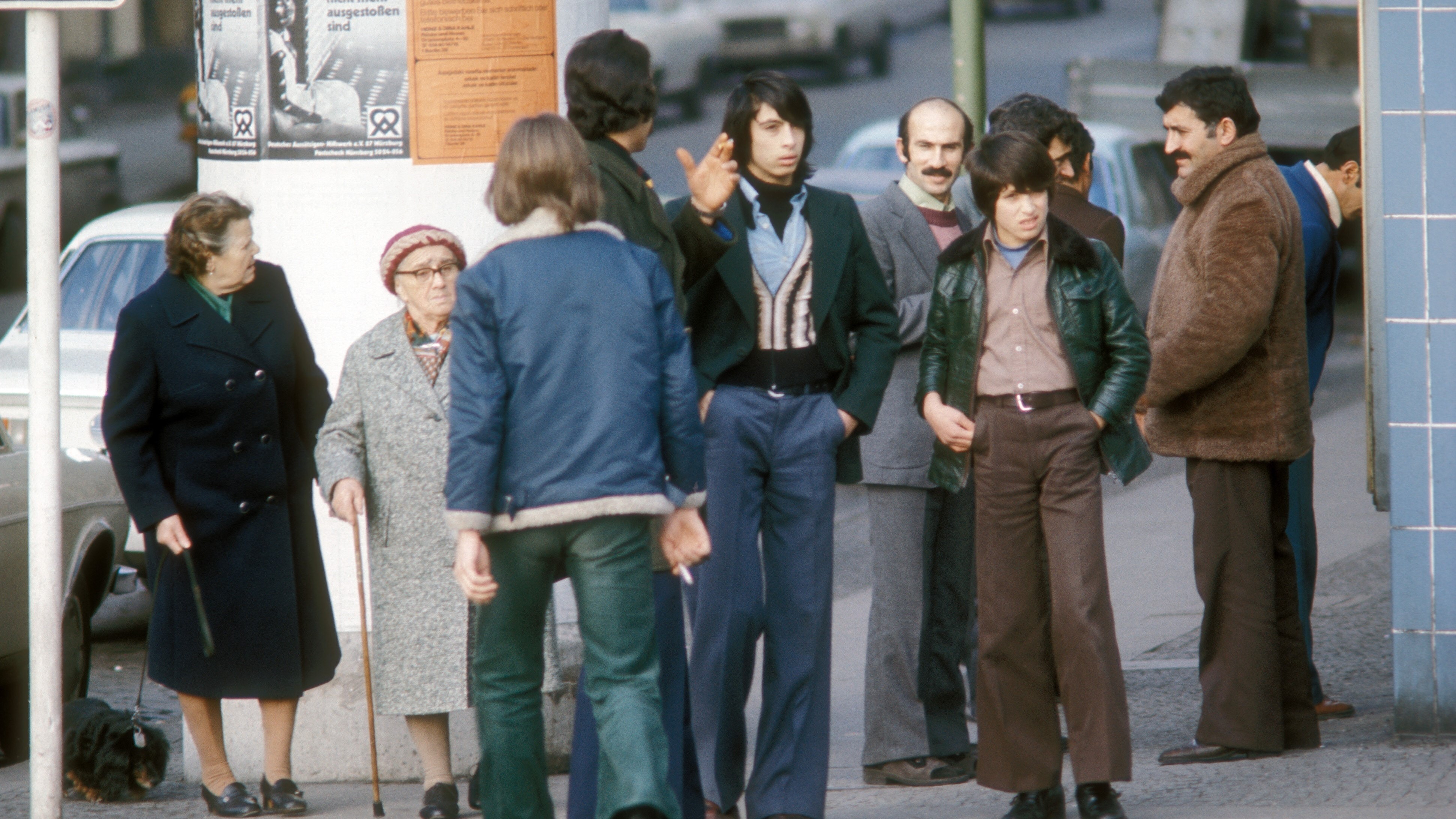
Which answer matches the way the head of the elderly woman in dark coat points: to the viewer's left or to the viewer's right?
to the viewer's right

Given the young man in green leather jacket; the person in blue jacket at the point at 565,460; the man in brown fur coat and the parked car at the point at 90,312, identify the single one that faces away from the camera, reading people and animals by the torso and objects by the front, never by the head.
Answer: the person in blue jacket

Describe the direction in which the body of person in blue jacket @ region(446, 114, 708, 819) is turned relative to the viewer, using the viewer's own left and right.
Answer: facing away from the viewer

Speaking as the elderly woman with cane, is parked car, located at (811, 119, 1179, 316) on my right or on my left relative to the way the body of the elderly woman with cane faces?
on my left

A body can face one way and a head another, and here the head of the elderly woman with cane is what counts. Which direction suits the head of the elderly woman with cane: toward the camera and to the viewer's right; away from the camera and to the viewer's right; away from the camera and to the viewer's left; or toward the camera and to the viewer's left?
toward the camera and to the viewer's right

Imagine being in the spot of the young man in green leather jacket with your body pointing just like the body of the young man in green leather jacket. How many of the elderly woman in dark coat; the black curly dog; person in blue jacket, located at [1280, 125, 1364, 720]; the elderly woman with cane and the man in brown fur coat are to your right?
3

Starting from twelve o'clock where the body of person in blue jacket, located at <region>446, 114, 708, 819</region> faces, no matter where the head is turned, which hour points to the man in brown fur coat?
The man in brown fur coat is roughly at 2 o'clock from the person in blue jacket.

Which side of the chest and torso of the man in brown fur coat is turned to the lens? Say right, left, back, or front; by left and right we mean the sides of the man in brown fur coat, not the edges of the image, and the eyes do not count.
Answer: left

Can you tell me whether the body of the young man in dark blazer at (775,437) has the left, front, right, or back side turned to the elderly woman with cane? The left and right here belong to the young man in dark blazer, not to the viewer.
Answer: right

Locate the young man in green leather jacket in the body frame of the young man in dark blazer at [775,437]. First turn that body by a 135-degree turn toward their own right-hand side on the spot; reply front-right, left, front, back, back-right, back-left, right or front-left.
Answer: back-right

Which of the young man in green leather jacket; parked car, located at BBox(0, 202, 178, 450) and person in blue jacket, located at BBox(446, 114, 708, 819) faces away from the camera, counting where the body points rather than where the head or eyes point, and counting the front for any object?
the person in blue jacket

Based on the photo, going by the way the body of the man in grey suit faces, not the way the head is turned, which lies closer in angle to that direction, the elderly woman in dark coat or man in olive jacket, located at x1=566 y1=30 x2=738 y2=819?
the man in olive jacket

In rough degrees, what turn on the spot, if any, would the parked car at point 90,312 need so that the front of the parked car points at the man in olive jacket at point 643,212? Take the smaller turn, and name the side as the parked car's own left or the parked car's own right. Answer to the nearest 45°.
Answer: approximately 90° to the parked car's own left
